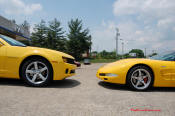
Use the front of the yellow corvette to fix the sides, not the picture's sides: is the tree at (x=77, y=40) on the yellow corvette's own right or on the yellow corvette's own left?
on the yellow corvette's own right

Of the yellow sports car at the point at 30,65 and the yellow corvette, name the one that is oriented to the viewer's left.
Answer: the yellow corvette

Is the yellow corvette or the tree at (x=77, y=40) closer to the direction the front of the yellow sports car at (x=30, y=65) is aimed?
the yellow corvette

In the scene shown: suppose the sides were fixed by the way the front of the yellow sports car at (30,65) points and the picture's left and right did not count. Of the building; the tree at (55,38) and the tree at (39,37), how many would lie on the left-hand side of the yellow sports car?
3

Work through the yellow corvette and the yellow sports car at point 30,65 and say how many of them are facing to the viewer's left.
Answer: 1

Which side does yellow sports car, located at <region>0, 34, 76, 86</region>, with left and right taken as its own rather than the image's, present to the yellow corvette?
front

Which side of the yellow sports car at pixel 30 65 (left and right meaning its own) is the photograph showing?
right

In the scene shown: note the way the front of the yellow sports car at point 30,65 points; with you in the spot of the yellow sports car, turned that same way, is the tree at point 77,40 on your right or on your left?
on your left

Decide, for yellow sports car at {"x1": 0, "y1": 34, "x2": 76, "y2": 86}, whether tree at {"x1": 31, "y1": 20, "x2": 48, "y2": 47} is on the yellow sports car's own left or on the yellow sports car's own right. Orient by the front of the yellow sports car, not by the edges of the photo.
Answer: on the yellow sports car's own left

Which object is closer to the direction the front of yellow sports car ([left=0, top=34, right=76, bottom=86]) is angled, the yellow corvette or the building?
the yellow corvette

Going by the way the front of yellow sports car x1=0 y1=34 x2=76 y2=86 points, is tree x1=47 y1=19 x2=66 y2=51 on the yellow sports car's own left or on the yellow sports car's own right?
on the yellow sports car's own left

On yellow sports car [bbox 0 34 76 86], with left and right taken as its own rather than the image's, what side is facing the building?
left

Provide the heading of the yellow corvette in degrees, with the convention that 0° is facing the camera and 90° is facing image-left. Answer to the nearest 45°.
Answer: approximately 90°
